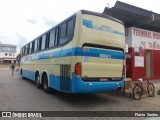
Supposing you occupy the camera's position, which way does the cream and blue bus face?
facing away from the viewer and to the left of the viewer

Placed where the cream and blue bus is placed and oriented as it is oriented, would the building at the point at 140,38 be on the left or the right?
on its right
